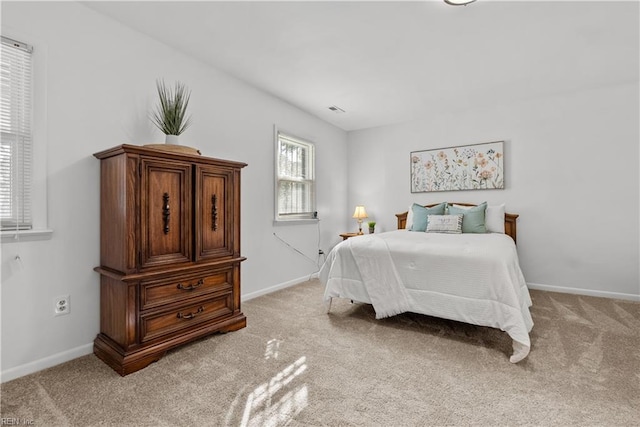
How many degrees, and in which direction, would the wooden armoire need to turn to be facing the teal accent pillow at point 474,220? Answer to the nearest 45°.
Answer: approximately 45° to its left

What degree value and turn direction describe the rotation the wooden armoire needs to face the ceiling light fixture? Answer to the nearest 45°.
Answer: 0° — it already faces it

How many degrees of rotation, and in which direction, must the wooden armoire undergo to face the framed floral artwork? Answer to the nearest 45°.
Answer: approximately 45° to its left

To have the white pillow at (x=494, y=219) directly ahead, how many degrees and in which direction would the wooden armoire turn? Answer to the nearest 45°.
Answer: approximately 45° to its left

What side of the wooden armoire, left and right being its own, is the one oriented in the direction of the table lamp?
left

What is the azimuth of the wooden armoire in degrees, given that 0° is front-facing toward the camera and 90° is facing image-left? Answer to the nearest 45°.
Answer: approximately 315°

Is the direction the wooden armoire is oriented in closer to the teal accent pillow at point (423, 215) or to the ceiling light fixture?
the ceiling light fixture

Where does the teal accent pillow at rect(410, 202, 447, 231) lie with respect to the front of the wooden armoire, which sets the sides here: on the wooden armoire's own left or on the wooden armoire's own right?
on the wooden armoire's own left
